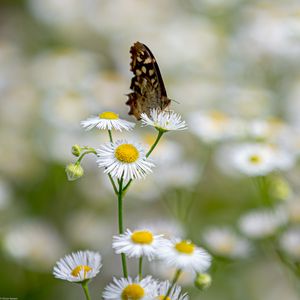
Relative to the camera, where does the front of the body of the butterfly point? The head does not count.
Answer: to the viewer's right
